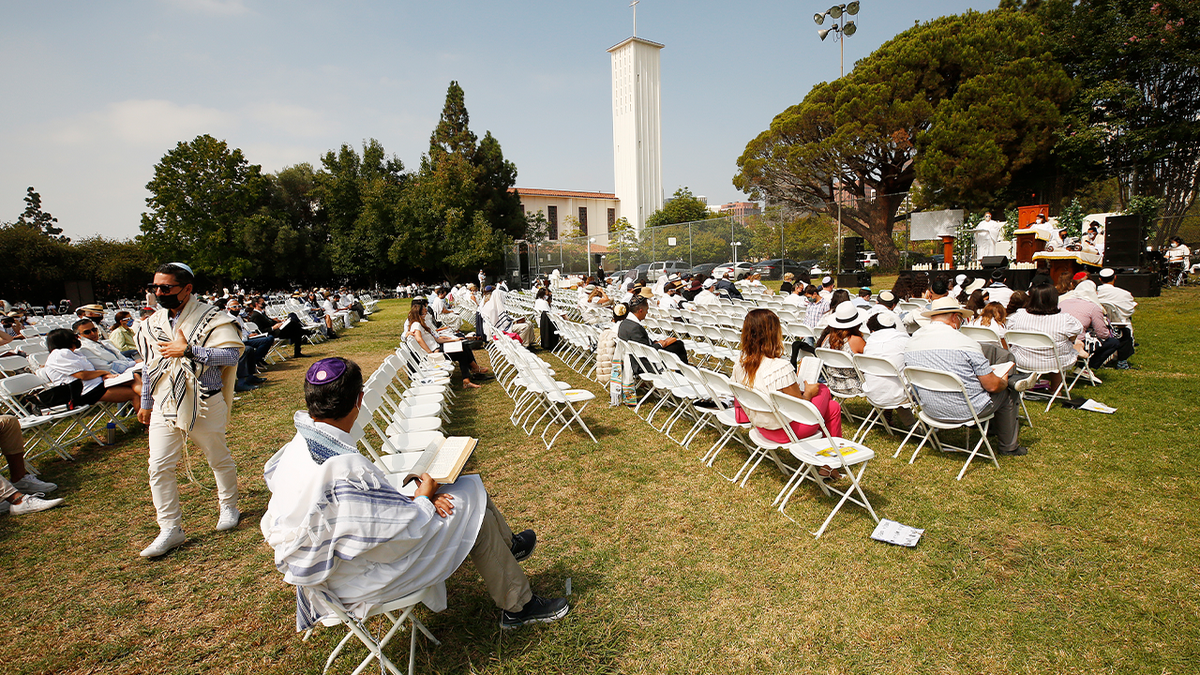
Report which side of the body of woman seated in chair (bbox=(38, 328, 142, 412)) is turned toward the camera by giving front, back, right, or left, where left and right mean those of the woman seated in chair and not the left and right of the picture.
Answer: right

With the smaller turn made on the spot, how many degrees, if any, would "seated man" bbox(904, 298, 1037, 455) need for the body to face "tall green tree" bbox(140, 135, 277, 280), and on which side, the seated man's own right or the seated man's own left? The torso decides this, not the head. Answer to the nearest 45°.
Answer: approximately 135° to the seated man's own left

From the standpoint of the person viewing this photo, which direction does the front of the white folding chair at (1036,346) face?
facing away from the viewer and to the right of the viewer

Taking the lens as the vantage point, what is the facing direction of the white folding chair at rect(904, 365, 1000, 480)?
facing away from the viewer and to the right of the viewer

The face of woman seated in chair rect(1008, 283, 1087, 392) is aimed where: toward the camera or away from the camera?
away from the camera

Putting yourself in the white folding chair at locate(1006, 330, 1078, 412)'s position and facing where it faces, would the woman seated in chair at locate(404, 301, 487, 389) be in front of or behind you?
behind

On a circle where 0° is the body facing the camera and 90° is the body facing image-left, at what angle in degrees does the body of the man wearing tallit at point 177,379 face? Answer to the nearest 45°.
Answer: approximately 45°

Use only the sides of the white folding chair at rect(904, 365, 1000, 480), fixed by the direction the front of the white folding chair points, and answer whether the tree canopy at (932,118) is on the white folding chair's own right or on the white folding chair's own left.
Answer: on the white folding chair's own left

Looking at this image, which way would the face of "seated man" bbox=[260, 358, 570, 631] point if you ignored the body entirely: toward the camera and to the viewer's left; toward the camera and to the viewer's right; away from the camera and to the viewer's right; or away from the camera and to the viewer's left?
away from the camera and to the viewer's right

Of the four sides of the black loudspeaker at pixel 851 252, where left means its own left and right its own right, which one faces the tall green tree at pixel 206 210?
right

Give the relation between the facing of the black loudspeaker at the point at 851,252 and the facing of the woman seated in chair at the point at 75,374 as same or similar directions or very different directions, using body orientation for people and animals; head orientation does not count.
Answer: very different directions

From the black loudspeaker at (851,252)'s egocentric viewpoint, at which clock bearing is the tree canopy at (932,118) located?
The tree canopy is roughly at 7 o'clock from the black loudspeaker.
